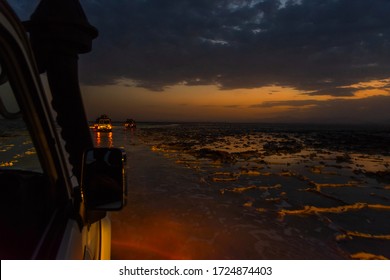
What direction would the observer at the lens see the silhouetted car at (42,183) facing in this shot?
facing away from the viewer and to the right of the viewer
